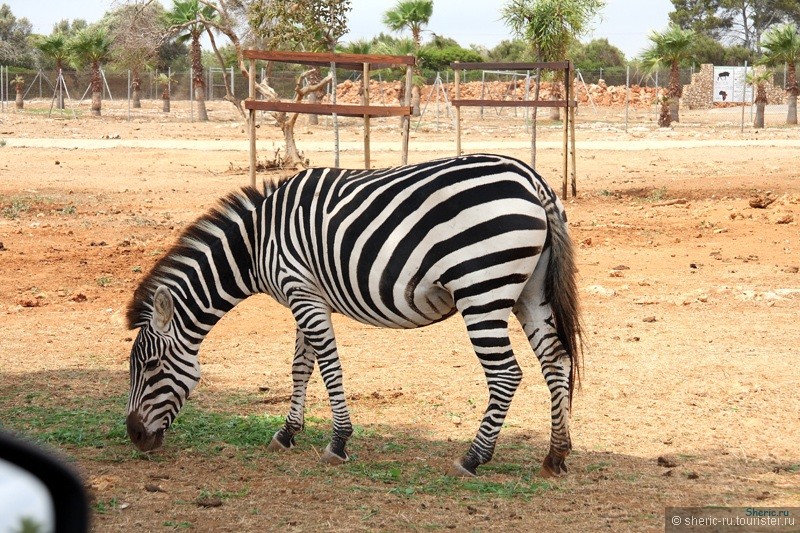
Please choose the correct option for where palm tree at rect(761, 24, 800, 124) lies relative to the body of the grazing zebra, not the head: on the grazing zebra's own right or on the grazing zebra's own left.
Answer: on the grazing zebra's own right

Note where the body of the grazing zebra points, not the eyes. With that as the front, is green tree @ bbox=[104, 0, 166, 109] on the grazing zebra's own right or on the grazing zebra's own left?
on the grazing zebra's own right

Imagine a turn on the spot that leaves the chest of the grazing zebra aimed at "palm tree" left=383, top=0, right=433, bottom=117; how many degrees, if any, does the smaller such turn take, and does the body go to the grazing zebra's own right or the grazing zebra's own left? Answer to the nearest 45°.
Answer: approximately 90° to the grazing zebra's own right

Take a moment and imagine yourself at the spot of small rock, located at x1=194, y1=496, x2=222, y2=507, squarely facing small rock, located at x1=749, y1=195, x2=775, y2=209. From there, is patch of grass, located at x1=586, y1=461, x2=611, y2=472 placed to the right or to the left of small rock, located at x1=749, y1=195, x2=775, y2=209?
right

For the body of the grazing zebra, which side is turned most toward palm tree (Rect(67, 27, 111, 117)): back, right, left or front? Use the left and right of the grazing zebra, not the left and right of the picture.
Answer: right

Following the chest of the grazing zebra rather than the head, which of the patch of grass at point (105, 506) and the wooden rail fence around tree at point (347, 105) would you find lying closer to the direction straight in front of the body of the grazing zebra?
the patch of grass

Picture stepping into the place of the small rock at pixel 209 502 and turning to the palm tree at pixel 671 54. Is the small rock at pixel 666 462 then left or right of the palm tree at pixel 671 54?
right

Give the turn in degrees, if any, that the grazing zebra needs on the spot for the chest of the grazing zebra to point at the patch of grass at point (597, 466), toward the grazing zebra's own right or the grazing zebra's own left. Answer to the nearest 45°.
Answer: approximately 180°

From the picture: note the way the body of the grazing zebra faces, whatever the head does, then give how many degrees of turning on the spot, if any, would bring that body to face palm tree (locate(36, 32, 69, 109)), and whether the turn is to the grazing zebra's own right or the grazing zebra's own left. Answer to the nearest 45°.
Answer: approximately 90° to the grazing zebra's own right

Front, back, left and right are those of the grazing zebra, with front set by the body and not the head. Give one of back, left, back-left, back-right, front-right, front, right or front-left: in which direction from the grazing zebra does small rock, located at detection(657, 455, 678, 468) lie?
back

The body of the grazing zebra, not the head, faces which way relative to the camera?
to the viewer's left

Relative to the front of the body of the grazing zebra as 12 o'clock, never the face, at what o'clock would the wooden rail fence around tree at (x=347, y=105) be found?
The wooden rail fence around tree is roughly at 3 o'clock from the grazing zebra.

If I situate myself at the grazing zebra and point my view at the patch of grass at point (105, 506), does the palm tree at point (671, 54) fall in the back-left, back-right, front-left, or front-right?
back-right

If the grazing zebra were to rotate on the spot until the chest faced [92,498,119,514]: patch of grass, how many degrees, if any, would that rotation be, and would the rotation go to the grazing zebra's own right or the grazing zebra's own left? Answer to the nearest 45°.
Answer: approximately 45° to the grazing zebra's own left
